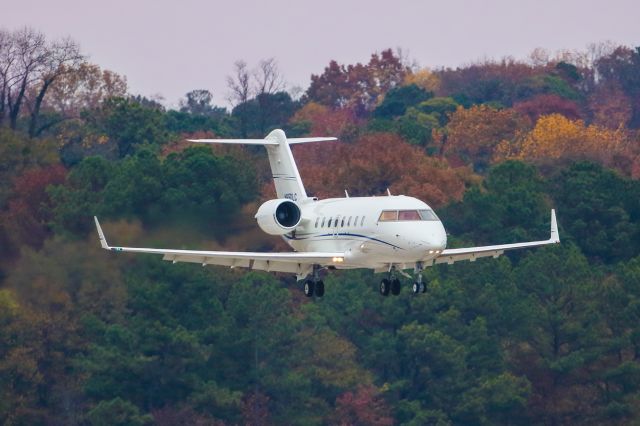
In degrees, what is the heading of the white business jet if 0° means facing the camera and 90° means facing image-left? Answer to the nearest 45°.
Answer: approximately 315°
